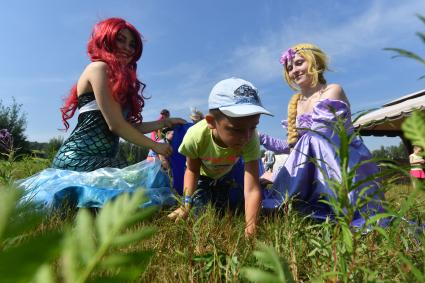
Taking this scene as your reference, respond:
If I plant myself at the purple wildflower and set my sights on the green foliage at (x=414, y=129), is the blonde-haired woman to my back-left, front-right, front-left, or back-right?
front-left

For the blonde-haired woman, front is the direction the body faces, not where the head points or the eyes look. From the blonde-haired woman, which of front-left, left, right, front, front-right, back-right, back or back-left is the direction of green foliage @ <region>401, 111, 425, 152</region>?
front-left

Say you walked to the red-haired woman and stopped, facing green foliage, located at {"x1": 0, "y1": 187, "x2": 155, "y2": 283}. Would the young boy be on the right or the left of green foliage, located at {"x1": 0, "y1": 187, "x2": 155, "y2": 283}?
left

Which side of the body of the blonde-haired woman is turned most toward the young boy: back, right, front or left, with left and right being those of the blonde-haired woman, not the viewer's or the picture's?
front

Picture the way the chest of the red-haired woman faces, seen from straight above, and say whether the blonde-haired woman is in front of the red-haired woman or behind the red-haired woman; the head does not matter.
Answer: in front

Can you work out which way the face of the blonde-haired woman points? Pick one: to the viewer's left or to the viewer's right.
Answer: to the viewer's left

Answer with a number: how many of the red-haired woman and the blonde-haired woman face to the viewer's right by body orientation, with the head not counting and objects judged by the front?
1

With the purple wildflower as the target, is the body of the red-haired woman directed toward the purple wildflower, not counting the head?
no

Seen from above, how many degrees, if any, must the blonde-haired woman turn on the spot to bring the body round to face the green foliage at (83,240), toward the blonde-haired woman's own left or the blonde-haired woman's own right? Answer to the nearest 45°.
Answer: approximately 45° to the blonde-haired woman's own left

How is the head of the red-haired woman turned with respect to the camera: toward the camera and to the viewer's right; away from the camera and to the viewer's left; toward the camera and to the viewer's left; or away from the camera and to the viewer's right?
toward the camera and to the viewer's right

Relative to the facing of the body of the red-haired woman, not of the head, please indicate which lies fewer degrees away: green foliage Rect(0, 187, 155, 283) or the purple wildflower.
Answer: the green foliage

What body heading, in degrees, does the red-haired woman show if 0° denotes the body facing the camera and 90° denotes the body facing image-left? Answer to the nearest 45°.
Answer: approximately 270°

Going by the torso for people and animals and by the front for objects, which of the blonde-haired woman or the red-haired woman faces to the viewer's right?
the red-haired woman

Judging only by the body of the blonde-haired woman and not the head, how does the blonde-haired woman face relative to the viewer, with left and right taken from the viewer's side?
facing the viewer and to the left of the viewer

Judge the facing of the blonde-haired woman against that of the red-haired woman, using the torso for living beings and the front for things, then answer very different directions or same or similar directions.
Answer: very different directions
